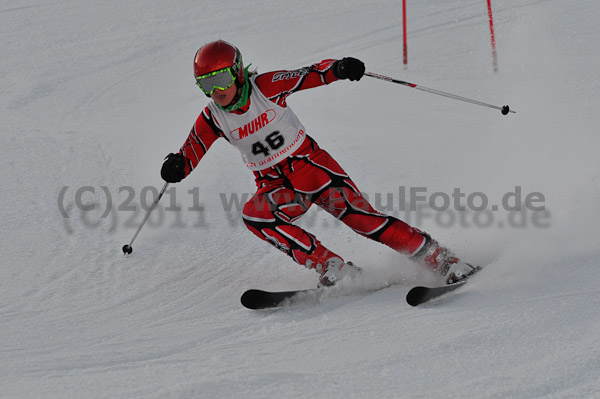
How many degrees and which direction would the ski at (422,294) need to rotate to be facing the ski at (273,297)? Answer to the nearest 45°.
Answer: approximately 45° to its right

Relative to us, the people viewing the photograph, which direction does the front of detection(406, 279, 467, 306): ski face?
facing the viewer and to the left of the viewer

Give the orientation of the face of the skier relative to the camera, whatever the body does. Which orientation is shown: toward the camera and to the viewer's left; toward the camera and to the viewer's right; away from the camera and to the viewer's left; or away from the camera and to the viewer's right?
toward the camera and to the viewer's left
